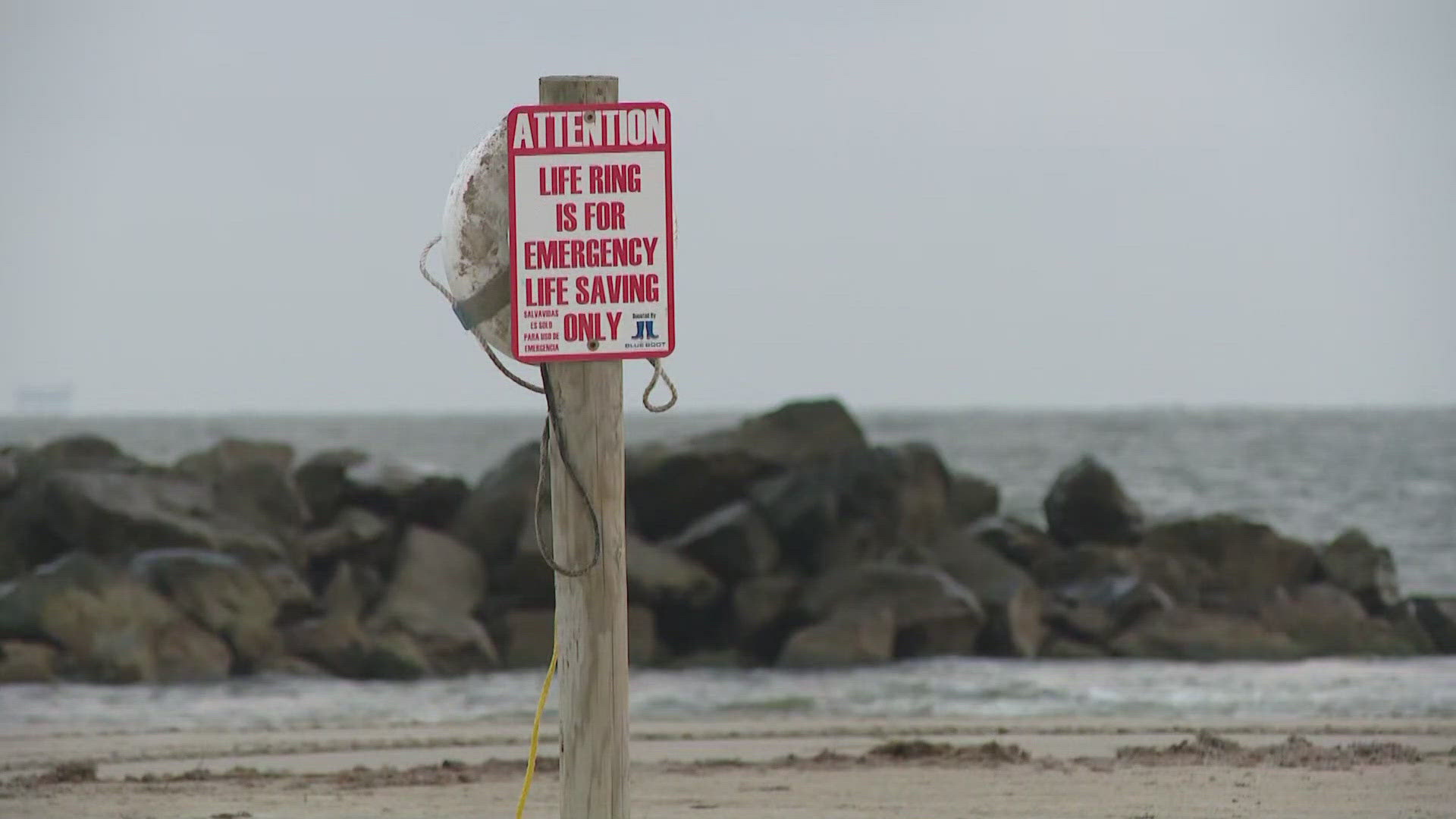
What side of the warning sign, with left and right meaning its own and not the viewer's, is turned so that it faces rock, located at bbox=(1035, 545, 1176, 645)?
back

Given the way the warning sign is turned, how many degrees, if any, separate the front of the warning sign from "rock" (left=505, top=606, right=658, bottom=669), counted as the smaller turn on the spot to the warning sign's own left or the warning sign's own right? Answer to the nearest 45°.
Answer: approximately 180°

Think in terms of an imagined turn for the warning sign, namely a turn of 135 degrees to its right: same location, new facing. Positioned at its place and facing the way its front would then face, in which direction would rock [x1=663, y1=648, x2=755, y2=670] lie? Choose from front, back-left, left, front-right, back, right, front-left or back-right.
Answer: front-right

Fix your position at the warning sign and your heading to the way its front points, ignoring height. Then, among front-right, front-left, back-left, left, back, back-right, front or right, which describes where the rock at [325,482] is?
back

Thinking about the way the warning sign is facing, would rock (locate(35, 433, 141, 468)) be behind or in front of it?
behind

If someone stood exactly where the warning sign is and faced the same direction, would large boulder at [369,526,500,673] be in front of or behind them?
behind

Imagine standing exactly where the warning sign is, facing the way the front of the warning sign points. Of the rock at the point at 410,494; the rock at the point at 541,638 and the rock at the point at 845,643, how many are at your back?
3

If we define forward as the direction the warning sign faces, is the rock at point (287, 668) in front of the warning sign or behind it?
behind

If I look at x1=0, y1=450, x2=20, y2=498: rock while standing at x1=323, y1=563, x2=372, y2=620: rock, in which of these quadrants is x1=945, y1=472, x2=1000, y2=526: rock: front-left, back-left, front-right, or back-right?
back-right

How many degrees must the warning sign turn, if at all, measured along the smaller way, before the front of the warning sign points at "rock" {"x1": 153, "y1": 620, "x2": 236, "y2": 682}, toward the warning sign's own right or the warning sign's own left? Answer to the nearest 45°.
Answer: approximately 180°

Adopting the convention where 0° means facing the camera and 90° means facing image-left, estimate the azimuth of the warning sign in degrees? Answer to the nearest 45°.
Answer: approximately 0°

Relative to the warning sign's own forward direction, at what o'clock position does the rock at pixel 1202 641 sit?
The rock is roughly at 7 o'clock from the warning sign.

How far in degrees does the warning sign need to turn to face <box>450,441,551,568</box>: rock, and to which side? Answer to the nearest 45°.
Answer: approximately 180°
